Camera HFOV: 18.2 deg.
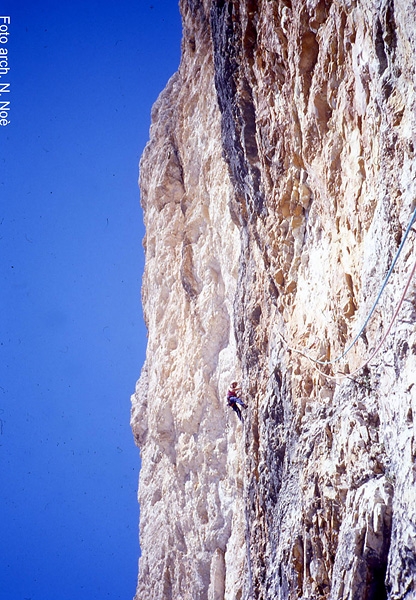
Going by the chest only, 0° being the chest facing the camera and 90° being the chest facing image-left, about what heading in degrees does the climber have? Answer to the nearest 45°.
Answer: approximately 270°
